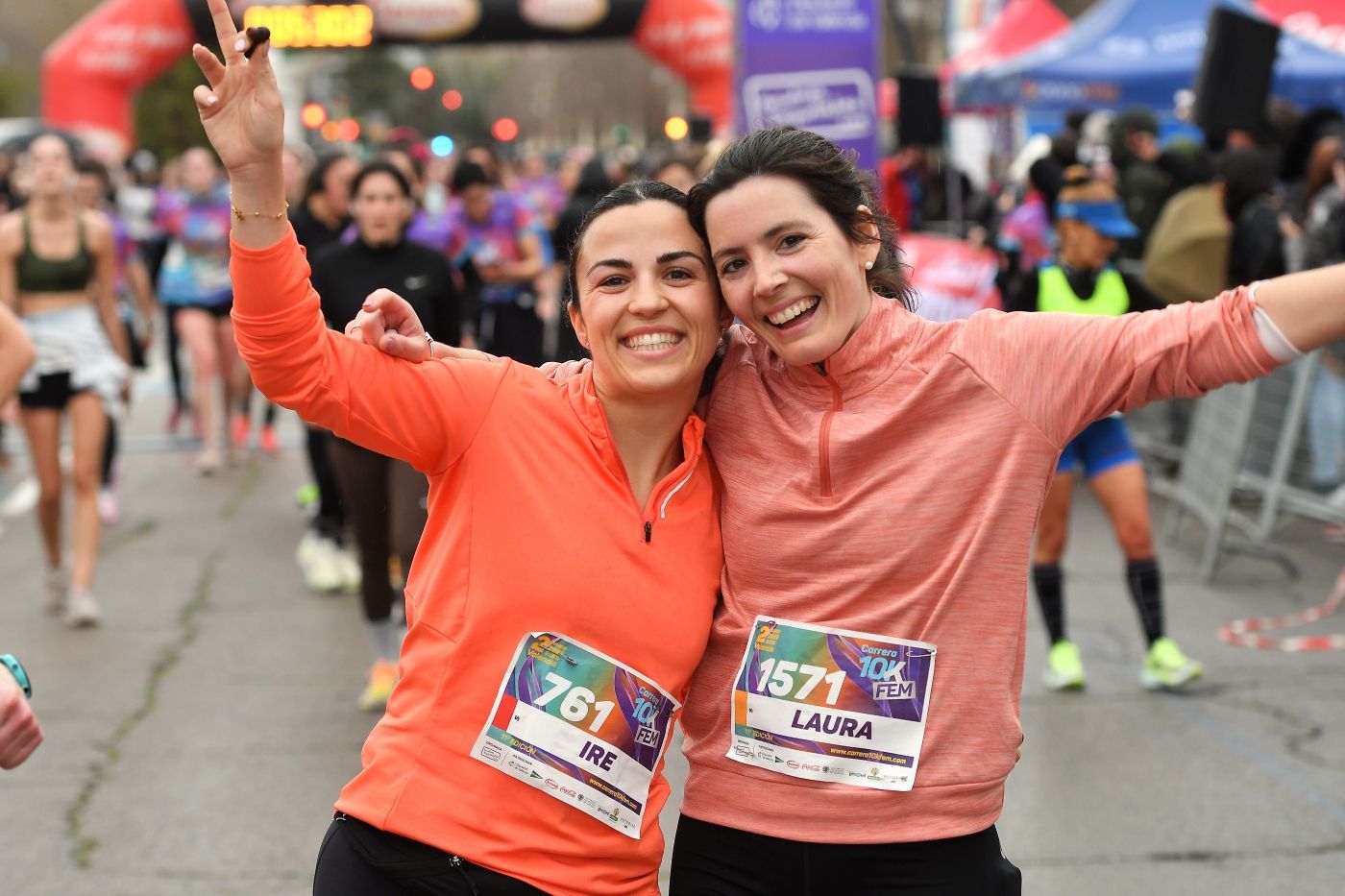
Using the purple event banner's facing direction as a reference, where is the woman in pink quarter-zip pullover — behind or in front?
in front

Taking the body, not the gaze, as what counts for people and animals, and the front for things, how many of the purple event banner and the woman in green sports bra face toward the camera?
2

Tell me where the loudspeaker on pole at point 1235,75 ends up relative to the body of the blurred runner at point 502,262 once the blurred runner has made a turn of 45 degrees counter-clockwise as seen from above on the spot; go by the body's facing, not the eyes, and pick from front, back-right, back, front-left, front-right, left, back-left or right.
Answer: left

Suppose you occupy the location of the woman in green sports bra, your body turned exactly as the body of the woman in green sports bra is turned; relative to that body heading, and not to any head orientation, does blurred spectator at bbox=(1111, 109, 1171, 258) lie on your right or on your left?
on your left

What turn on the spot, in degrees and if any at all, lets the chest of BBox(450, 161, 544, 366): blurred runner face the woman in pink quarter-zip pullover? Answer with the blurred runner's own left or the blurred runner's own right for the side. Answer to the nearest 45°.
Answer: approximately 45° to the blurred runner's own left

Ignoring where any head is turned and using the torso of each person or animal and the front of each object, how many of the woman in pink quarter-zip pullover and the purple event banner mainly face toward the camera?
2

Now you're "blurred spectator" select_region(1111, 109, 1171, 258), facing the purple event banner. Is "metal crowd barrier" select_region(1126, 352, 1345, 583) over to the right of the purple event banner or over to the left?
left

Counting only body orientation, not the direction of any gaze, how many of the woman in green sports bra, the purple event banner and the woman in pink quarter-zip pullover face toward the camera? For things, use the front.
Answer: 3

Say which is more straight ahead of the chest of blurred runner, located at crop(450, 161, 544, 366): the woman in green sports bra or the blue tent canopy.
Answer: the woman in green sports bra

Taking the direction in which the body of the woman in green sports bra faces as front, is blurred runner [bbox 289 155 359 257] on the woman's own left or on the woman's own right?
on the woman's own left

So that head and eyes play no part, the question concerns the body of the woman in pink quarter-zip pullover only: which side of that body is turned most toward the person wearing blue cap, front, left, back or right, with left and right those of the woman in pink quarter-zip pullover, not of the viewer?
back
